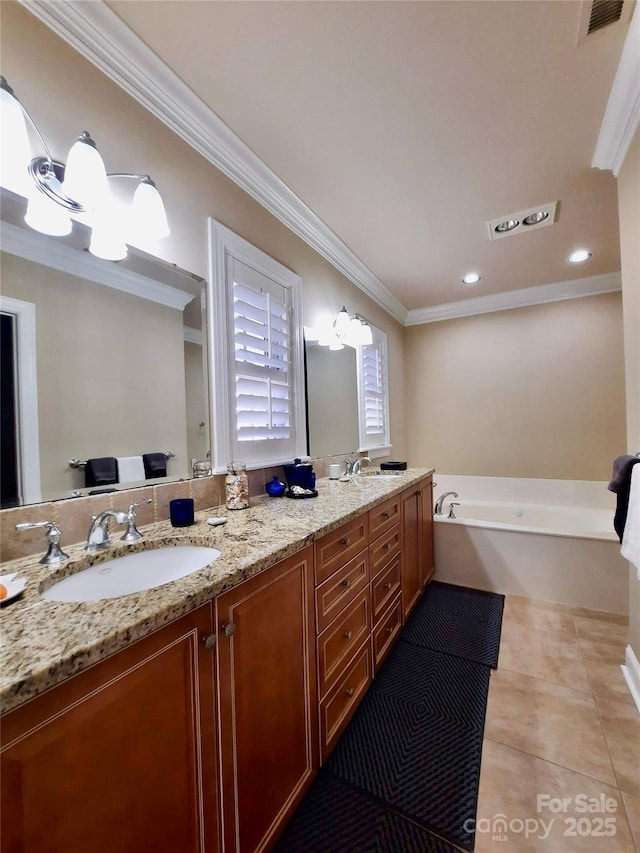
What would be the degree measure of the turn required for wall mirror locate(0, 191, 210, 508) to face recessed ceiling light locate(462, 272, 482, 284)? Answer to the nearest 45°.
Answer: approximately 45° to its left

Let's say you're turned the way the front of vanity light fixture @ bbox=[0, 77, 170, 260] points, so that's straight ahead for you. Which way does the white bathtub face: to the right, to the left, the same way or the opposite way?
to the right

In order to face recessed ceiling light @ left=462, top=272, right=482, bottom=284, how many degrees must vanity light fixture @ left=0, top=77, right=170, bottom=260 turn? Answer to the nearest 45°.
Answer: approximately 45° to its left

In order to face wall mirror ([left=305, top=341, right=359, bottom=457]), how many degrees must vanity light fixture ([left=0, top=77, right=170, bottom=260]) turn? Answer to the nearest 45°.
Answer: approximately 90° to its left

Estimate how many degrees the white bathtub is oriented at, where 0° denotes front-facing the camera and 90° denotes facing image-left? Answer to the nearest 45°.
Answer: approximately 0°

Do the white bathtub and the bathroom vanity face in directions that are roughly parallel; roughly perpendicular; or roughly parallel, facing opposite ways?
roughly perpendicular

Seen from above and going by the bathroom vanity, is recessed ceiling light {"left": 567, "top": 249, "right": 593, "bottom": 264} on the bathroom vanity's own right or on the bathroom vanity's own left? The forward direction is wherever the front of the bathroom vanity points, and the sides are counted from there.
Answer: on the bathroom vanity's own left

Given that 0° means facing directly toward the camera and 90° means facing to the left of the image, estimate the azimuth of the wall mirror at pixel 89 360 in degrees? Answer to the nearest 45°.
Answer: approximately 315°

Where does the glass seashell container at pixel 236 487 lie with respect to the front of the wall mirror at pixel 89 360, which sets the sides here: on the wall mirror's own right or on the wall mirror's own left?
on the wall mirror's own left
